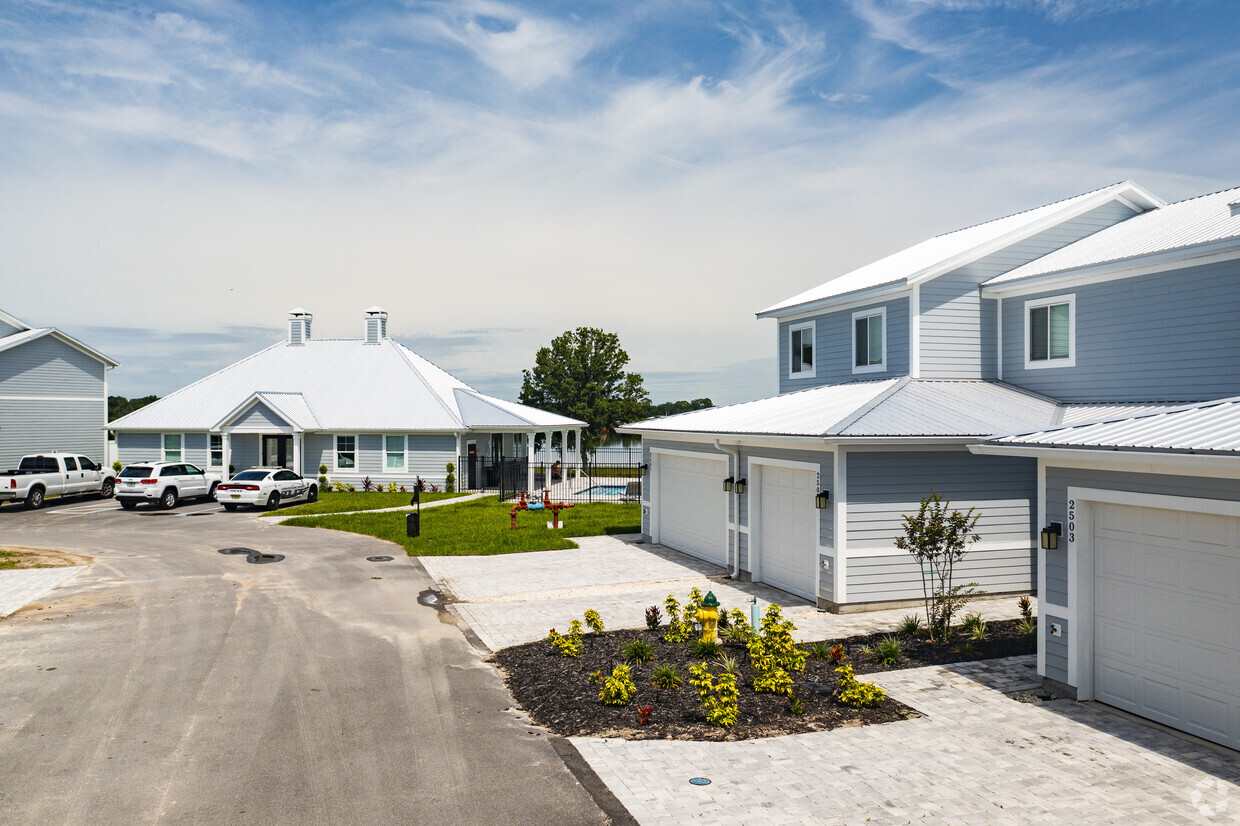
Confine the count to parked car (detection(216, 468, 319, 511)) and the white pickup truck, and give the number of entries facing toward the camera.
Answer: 0

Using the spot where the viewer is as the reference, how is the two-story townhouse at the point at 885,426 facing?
facing the viewer and to the left of the viewer

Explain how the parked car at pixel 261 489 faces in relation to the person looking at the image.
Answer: facing away from the viewer and to the right of the viewer

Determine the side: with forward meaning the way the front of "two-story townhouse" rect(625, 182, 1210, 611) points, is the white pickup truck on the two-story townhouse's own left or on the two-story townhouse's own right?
on the two-story townhouse's own right

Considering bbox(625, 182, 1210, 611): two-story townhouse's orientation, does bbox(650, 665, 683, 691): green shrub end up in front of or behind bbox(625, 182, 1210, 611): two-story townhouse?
in front

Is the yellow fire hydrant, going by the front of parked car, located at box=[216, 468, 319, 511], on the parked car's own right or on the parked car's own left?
on the parked car's own right

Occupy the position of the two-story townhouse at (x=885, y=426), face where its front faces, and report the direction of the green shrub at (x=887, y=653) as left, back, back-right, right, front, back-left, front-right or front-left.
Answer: front-left

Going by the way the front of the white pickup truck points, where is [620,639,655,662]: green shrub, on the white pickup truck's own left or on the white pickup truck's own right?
on the white pickup truck's own right
